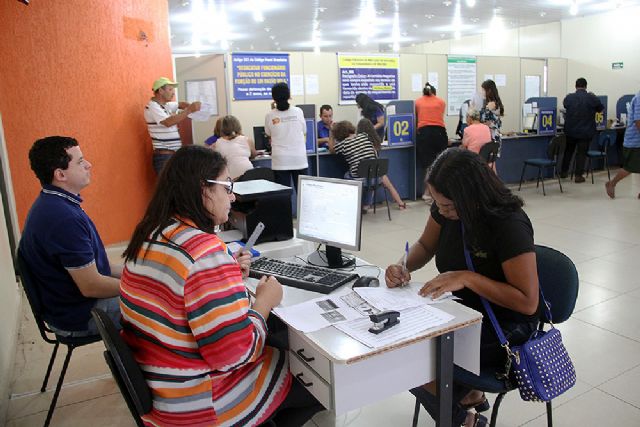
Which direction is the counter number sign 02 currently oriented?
toward the camera

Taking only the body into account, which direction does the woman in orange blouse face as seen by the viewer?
away from the camera

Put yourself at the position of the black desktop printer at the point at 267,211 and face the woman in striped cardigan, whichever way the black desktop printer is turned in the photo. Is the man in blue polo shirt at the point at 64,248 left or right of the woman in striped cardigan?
right

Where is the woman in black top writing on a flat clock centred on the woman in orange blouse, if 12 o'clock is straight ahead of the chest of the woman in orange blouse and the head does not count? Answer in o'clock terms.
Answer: The woman in black top writing is roughly at 6 o'clock from the woman in orange blouse.

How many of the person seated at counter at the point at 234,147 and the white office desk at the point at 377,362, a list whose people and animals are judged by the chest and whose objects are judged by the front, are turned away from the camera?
1

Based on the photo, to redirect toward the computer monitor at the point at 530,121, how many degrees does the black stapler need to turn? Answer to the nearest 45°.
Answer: approximately 135° to its right

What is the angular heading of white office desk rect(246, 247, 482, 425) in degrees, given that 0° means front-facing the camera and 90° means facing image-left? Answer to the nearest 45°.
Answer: approximately 45°

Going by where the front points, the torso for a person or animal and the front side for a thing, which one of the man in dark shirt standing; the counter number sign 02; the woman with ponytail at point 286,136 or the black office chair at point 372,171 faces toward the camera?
the counter number sign 02

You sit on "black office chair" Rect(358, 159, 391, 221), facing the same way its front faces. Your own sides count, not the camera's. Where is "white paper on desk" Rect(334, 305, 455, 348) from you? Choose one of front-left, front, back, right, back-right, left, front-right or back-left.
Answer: back

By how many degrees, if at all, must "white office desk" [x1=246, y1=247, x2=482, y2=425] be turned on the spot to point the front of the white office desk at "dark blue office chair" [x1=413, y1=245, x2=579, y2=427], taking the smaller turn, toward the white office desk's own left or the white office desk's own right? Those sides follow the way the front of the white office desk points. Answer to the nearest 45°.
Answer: approximately 180°

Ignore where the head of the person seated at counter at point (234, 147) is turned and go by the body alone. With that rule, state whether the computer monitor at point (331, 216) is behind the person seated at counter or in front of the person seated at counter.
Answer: behind

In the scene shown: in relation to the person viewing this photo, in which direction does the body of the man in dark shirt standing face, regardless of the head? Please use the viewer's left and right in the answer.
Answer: facing away from the viewer

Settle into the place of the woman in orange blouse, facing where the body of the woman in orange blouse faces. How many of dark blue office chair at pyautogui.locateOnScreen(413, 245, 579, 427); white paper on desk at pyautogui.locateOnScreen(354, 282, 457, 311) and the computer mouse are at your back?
3

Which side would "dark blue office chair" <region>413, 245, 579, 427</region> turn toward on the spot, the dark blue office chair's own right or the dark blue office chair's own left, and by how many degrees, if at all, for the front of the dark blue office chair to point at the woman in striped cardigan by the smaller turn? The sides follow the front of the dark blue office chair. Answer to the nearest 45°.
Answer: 0° — it already faces them

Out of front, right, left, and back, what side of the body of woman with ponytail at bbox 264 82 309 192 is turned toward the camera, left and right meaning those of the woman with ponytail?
back

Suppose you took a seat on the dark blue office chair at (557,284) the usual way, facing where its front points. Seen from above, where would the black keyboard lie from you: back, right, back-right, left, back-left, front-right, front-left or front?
front-right

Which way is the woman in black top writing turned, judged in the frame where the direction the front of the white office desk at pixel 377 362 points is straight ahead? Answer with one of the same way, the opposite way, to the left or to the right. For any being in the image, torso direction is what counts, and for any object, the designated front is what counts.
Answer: the same way

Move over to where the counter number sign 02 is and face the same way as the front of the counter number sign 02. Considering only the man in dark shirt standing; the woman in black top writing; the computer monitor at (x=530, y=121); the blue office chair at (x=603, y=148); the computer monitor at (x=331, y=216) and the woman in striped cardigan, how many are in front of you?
3

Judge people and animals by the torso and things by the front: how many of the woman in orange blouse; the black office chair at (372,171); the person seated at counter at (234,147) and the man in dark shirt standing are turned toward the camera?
0

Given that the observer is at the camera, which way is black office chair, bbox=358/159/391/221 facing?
facing away from the viewer

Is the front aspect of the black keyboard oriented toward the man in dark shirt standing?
no
